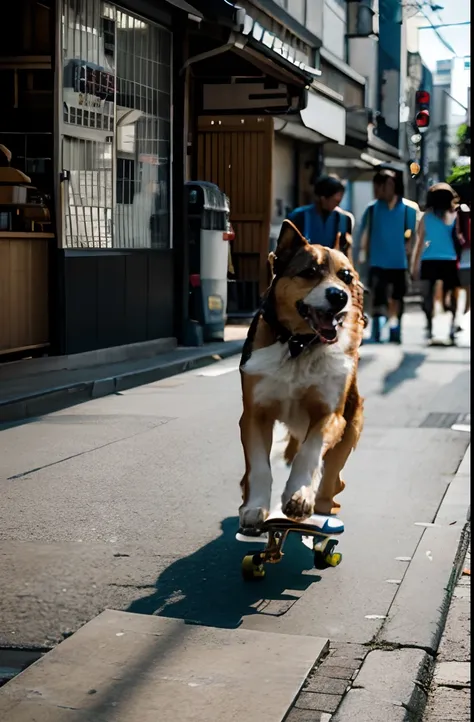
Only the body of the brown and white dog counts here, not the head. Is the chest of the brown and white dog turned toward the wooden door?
no

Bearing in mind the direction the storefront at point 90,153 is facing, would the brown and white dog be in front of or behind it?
in front

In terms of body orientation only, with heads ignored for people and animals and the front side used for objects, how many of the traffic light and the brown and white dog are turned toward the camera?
2

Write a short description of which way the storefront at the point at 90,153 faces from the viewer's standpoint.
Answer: facing the viewer and to the right of the viewer

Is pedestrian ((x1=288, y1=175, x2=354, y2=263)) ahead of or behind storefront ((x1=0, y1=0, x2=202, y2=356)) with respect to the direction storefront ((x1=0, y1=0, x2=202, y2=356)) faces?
ahead

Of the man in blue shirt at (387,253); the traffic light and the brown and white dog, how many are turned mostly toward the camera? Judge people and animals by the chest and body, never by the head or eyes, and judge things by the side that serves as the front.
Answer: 3

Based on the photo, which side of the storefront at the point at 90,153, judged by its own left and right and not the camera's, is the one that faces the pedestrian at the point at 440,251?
left

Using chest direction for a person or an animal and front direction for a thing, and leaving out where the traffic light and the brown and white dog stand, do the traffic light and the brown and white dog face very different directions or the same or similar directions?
same or similar directions

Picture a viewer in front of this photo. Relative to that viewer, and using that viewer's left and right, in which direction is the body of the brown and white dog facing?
facing the viewer
